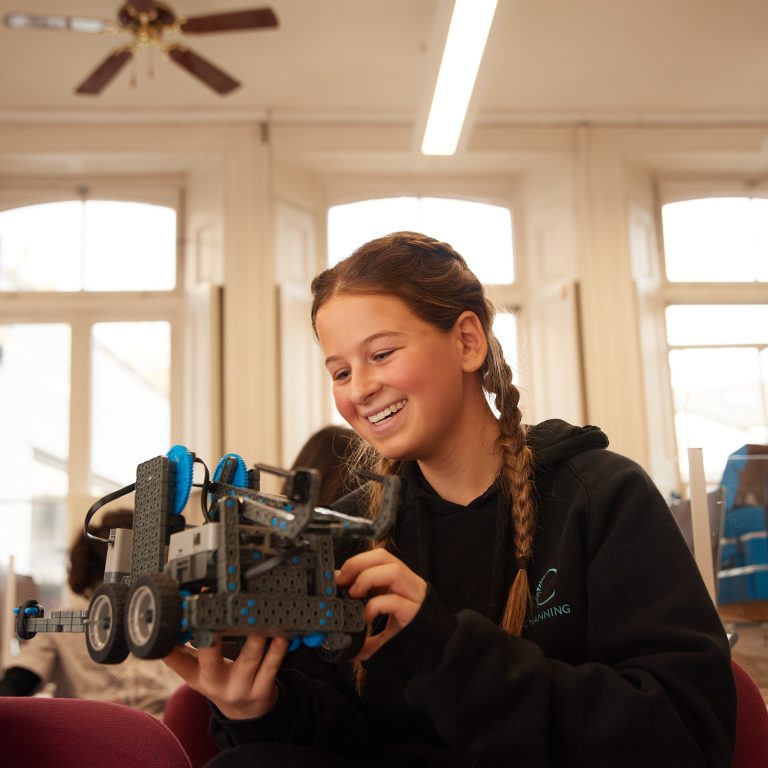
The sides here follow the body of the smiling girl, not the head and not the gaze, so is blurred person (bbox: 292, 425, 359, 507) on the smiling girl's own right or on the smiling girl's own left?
on the smiling girl's own right

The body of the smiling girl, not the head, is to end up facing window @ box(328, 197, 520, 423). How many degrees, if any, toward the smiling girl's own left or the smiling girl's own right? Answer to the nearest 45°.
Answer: approximately 135° to the smiling girl's own right

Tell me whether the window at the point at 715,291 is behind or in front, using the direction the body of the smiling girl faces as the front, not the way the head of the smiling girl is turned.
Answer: behind

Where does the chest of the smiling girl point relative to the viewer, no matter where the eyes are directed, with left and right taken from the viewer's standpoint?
facing the viewer and to the left of the viewer

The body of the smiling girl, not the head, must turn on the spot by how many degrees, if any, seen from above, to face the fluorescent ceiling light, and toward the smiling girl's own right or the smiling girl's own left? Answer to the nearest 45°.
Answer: approximately 135° to the smiling girl's own right

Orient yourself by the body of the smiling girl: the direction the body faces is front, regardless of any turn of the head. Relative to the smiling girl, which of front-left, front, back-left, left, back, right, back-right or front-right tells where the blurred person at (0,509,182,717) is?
right

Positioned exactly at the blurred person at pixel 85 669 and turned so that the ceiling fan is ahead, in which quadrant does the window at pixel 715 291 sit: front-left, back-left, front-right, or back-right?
front-right

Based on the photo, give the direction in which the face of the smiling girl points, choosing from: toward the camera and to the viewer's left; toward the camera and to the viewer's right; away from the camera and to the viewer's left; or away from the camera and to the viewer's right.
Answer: toward the camera and to the viewer's left

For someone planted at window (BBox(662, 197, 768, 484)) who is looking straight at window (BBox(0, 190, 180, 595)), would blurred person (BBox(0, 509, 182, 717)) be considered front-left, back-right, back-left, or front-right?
front-left
